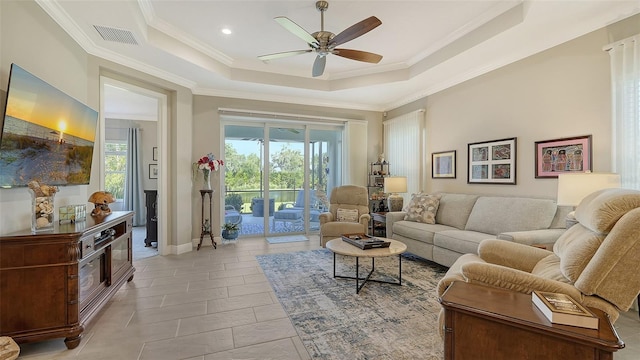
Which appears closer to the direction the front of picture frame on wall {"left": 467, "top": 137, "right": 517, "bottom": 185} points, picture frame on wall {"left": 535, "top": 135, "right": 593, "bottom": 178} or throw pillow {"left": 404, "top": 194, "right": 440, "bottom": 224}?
the throw pillow

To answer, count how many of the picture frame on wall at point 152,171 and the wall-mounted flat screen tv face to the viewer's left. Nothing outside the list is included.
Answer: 0

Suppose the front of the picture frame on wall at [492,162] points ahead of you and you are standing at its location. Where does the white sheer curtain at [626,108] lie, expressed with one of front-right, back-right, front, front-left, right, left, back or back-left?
left

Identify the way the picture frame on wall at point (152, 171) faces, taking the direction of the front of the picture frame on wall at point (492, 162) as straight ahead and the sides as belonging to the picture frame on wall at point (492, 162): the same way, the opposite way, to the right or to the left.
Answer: to the left

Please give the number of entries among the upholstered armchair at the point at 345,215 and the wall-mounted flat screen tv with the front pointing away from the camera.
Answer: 0

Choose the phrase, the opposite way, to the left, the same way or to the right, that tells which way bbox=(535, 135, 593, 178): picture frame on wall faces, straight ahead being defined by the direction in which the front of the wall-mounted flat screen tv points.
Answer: the opposite way

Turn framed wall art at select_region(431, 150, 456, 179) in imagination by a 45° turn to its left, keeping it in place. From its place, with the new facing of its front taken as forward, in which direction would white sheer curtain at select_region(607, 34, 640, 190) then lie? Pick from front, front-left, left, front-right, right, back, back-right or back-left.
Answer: front-left

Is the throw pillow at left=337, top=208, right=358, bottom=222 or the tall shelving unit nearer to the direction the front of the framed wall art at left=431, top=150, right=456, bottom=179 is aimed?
the throw pillow

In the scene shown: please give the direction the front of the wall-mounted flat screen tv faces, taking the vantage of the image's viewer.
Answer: facing the viewer and to the right of the viewer

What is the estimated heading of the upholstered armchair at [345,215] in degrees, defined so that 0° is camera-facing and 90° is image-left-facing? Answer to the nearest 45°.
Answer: approximately 45°

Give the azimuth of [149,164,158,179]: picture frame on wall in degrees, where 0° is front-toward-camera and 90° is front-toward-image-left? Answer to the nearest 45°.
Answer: approximately 0°
